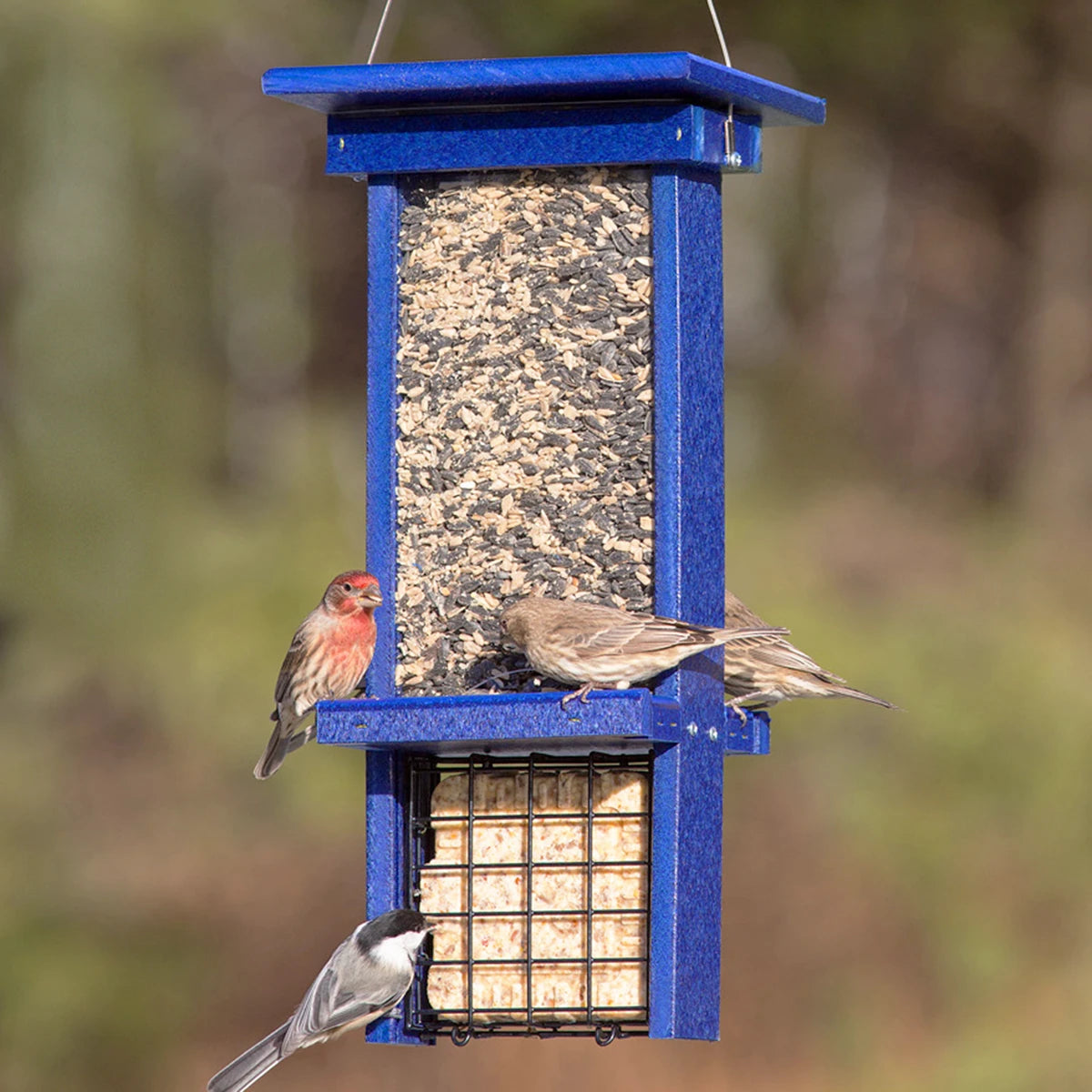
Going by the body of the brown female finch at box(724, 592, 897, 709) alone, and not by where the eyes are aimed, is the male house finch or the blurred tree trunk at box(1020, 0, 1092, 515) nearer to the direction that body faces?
the male house finch

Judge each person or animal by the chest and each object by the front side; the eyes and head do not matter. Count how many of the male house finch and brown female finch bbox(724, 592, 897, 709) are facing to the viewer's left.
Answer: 1

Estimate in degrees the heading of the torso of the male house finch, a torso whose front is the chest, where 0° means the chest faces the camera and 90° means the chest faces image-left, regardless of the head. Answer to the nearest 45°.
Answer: approximately 315°

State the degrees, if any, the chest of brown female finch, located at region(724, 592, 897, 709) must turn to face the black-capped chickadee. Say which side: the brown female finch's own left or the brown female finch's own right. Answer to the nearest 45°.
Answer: approximately 45° to the brown female finch's own left

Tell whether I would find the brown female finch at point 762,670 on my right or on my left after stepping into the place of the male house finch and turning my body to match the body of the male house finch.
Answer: on my left

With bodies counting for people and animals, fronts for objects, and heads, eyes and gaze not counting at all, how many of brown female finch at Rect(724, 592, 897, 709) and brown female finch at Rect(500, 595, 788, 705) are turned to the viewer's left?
2

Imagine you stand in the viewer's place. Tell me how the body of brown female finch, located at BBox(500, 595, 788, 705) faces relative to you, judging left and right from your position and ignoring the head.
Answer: facing to the left of the viewer

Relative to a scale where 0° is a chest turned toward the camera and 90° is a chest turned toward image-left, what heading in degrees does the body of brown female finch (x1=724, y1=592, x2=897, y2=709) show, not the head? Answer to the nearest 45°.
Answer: approximately 90°
